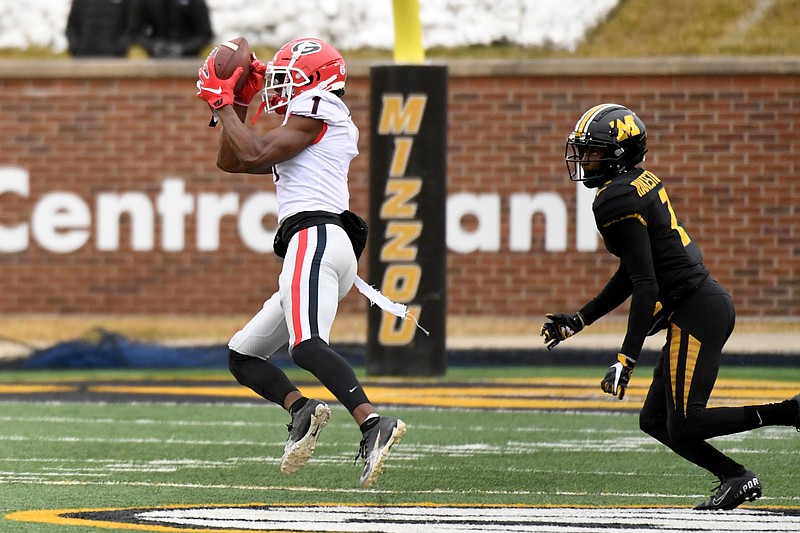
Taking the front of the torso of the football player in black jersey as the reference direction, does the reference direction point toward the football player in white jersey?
yes

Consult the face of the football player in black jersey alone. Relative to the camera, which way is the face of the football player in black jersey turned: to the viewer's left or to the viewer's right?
to the viewer's left

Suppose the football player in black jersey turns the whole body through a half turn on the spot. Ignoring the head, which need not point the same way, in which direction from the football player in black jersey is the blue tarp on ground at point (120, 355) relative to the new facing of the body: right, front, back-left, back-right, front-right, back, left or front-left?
back-left

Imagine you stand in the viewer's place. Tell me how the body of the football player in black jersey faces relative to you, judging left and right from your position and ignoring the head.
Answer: facing to the left of the viewer
